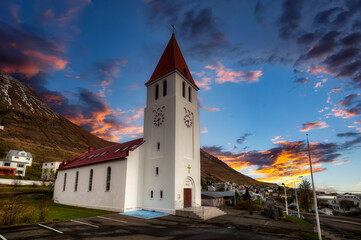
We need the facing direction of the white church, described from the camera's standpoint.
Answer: facing the viewer and to the right of the viewer

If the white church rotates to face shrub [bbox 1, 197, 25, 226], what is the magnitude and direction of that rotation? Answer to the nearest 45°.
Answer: approximately 90° to its right
